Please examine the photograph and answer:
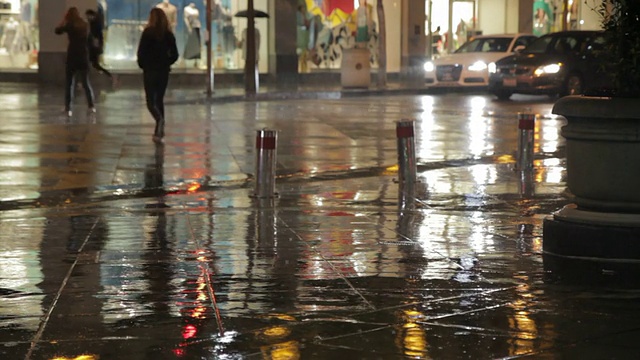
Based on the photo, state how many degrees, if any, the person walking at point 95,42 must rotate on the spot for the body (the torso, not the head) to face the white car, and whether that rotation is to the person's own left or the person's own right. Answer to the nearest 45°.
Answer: approximately 135° to the person's own right

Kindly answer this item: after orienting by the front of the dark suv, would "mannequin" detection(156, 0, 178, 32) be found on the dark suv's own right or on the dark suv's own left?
on the dark suv's own right

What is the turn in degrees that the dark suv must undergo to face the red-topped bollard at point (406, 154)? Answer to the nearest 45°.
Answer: approximately 45° to its left

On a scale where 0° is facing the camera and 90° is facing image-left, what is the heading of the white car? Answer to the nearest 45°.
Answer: approximately 45°

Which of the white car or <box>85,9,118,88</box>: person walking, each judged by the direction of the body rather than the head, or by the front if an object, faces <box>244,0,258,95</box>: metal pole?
the white car

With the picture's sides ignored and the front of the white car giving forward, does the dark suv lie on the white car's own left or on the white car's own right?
on the white car's own left

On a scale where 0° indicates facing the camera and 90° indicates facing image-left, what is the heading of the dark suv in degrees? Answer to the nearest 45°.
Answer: approximately 45°

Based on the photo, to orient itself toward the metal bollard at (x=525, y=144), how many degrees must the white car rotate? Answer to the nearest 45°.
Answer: approximately 45° to its left

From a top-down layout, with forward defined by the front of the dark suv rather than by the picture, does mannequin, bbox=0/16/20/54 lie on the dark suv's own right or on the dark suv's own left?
on the dark suv's own right
